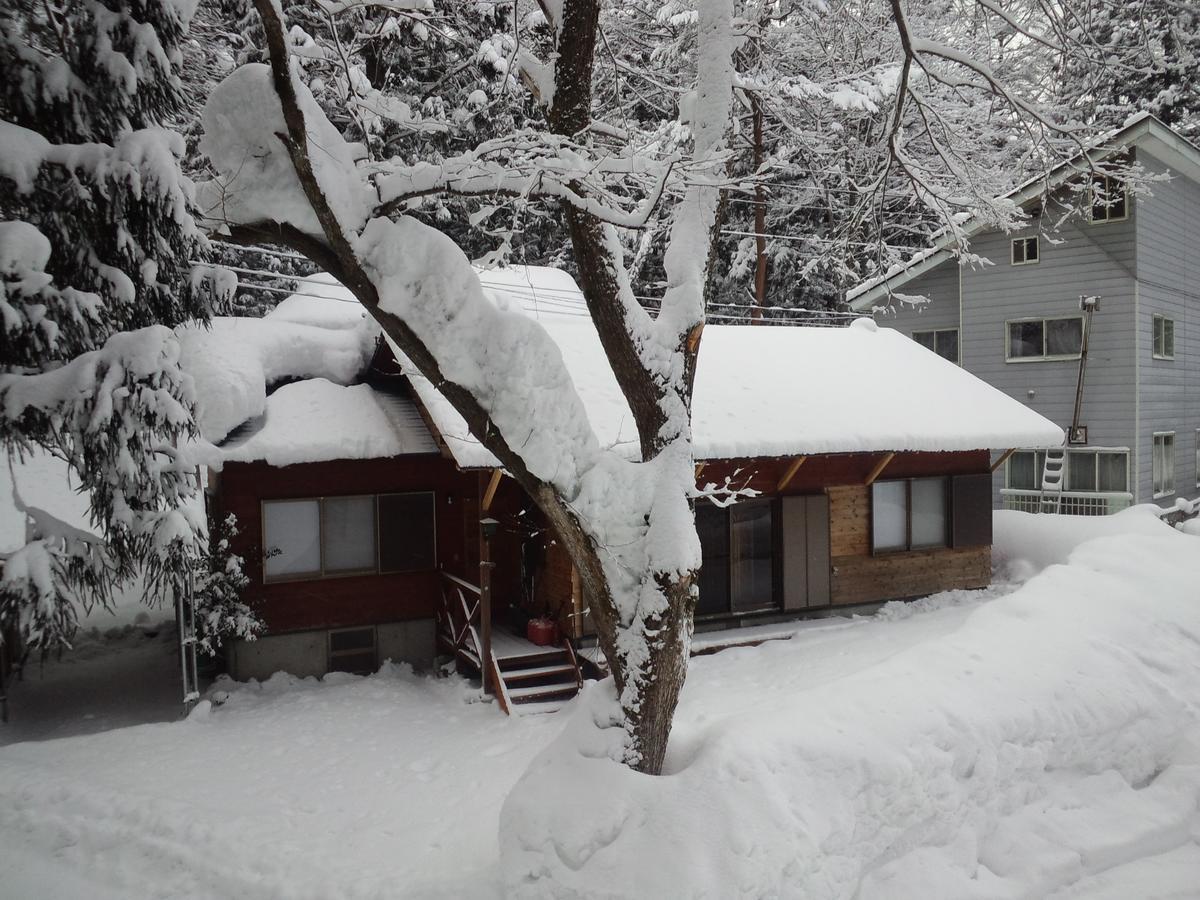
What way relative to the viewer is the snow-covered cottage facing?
toward the camera

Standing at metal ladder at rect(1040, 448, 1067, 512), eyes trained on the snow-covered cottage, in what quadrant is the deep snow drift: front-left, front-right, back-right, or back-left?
front-left

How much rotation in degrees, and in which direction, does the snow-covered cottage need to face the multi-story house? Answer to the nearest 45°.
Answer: approximately 135° to its left

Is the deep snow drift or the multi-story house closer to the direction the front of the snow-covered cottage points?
the deep snow drift

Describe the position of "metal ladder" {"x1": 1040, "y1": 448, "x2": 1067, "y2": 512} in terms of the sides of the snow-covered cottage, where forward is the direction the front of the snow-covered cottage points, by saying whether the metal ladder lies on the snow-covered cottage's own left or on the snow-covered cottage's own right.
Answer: on the snow-covered cottage's own left

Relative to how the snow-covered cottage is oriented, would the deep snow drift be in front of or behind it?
in front

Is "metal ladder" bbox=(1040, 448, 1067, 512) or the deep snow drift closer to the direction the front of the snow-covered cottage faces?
the deep snow drift
